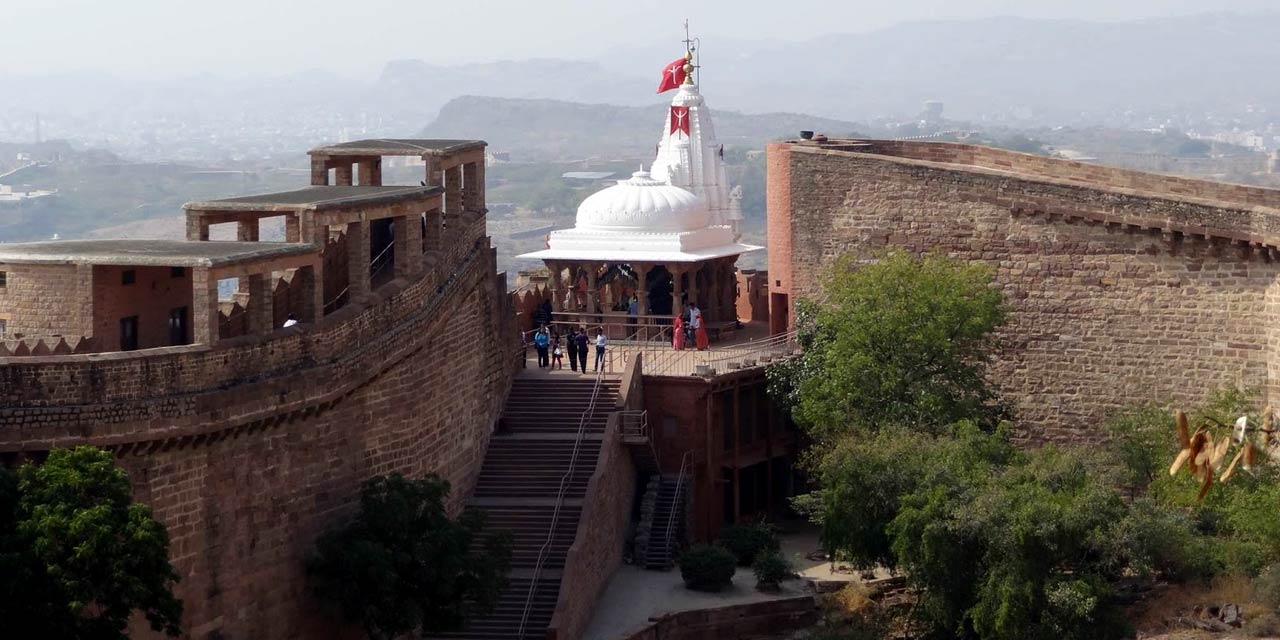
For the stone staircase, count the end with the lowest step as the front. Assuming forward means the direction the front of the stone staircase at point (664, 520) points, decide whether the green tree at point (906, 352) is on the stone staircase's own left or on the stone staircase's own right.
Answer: on the stone staircase's own left

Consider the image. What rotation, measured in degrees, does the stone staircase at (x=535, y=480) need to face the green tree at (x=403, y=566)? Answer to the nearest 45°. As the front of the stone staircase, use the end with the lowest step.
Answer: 0° — it already faces it

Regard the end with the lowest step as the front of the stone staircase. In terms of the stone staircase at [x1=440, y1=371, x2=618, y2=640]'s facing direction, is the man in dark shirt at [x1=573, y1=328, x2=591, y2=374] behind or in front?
behind

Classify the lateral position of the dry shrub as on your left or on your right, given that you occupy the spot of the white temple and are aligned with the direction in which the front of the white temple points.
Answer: on your left

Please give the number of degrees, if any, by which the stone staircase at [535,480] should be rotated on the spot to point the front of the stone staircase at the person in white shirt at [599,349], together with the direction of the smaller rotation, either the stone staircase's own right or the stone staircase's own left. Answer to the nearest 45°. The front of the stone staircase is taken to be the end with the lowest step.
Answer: approximately 180°

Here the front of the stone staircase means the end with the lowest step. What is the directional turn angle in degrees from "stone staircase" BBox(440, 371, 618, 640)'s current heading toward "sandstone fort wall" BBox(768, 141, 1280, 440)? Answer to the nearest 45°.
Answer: approximately 90° to its left

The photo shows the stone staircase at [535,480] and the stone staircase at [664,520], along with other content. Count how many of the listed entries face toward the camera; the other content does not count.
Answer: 2
